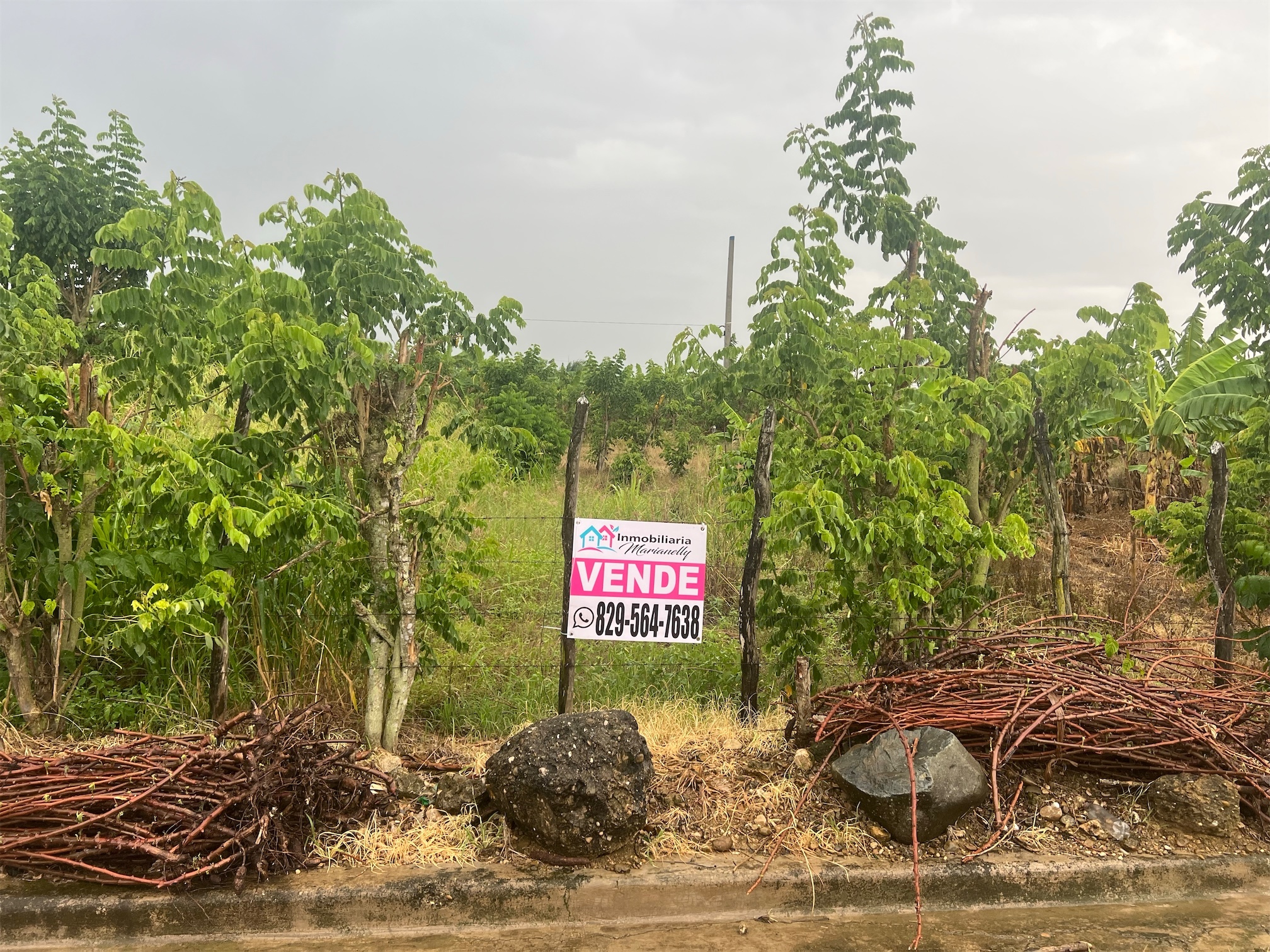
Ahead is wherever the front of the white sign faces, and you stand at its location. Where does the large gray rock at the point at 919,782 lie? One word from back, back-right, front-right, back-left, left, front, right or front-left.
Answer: front-left

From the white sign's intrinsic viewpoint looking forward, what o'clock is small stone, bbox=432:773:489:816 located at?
The small stone is roughly at 1 o'clock from the white sign.

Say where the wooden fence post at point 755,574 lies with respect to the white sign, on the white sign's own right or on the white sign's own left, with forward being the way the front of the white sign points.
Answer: on the white sign's own left

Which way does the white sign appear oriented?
toward the camera

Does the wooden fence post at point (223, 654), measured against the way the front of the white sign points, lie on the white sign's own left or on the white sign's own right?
on the white sign's own right

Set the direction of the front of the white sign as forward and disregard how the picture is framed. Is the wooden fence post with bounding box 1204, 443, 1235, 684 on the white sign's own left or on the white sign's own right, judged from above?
on the white sign's own left

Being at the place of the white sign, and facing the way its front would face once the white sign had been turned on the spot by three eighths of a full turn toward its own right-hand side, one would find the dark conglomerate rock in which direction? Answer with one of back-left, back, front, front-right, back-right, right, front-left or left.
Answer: back-left

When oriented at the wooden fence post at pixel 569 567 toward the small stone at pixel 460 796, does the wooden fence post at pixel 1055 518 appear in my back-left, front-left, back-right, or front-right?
back-left

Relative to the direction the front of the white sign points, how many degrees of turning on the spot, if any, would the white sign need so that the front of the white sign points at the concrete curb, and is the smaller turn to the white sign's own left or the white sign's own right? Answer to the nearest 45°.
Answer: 0° — it already faces it

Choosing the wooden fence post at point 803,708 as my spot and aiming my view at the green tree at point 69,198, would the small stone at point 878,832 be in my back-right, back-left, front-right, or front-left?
back-left

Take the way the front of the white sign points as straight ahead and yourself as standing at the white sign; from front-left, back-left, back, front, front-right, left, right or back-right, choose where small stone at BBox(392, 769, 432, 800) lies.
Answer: front-right

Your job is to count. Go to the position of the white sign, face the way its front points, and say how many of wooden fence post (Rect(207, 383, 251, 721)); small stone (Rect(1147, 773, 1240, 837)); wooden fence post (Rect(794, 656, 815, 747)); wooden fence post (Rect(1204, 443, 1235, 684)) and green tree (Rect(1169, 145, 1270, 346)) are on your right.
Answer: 1

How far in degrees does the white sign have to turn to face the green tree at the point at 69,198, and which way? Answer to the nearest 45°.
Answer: approximately 135° to its right

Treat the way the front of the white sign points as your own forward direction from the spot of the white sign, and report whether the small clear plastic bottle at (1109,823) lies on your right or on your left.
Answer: on your left

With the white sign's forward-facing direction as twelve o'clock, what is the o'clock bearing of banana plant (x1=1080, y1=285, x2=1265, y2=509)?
The banana plant is roughly at 8 o'clock from the white sign.

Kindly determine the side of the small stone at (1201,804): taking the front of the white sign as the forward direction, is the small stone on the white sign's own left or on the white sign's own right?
on the white sign's own left
